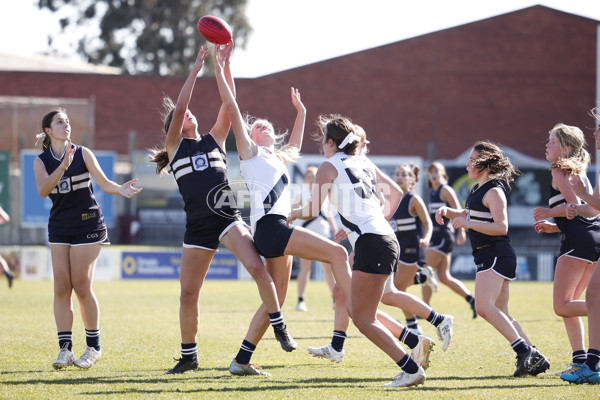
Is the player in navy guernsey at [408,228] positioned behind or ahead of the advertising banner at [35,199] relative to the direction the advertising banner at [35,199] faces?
ahead

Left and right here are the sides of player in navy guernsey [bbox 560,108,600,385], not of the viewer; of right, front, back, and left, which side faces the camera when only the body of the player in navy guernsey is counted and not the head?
left

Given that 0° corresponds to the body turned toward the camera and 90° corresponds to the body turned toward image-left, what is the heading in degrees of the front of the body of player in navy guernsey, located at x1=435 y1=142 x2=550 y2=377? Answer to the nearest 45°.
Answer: approximately 90°

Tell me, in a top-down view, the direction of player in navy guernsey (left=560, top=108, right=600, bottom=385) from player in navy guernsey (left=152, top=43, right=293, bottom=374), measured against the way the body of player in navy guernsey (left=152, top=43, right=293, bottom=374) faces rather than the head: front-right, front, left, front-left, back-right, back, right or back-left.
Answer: left

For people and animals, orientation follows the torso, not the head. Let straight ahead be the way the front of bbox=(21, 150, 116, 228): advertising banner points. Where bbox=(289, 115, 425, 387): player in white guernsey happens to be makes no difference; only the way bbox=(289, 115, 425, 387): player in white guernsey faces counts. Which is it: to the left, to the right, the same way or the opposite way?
the opposite way

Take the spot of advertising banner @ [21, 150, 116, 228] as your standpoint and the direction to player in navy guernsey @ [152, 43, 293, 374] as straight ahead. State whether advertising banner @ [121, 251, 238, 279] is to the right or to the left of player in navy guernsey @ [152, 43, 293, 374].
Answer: left

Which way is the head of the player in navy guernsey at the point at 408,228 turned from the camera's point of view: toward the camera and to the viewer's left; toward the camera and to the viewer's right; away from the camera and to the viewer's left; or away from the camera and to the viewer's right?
toward the camera and to the viewer's left

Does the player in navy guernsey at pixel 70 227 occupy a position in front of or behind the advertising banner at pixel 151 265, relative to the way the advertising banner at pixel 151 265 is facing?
in front

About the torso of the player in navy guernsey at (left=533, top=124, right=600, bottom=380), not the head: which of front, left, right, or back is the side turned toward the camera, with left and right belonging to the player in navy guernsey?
left

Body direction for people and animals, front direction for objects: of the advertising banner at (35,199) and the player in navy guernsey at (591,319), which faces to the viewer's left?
the player in navy guernsey

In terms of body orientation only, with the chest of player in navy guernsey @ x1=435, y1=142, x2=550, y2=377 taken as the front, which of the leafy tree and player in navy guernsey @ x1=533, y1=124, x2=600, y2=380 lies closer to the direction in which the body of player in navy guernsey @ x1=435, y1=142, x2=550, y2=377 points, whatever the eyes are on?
the leafy tree
